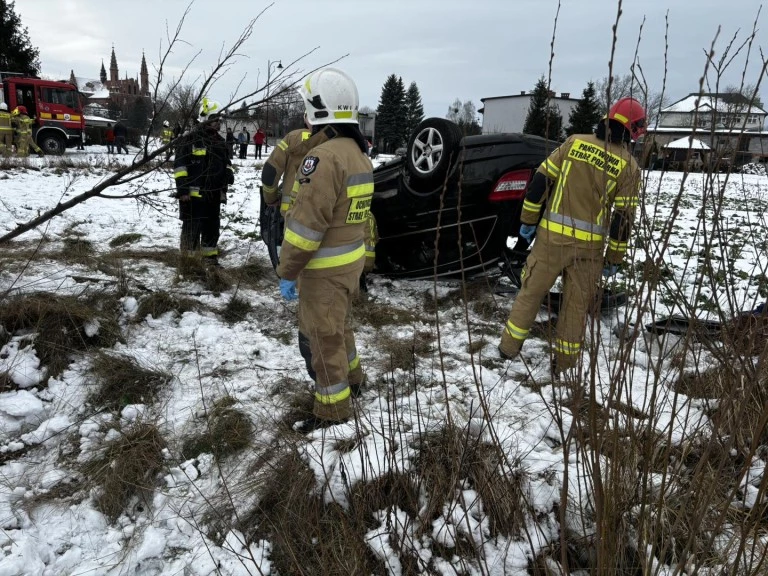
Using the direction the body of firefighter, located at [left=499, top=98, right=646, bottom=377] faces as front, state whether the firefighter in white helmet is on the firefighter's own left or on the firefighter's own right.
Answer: on the firefighter's own left

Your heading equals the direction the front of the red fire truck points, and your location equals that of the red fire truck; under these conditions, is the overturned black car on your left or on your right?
on your right

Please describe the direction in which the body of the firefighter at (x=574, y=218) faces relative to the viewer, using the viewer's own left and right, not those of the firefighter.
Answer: facing away from the viewer

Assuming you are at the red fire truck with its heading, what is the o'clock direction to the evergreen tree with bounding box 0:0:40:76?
The evergreen tree is roughly at 9 o'clock from the red fire truck.

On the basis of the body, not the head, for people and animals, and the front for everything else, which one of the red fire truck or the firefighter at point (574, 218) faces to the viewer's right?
the red fire truck

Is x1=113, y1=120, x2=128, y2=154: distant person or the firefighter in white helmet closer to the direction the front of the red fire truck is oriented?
the distant person

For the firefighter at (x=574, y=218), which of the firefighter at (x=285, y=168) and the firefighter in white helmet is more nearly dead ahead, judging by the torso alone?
the firefighter

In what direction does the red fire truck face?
to the viewer's right

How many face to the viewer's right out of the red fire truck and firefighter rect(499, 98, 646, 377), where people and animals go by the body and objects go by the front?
1
